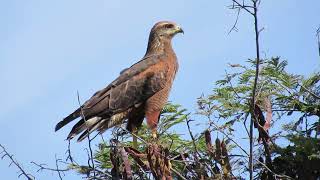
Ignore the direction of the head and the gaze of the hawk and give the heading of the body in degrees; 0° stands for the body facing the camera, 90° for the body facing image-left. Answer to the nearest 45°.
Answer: approximately 270°
